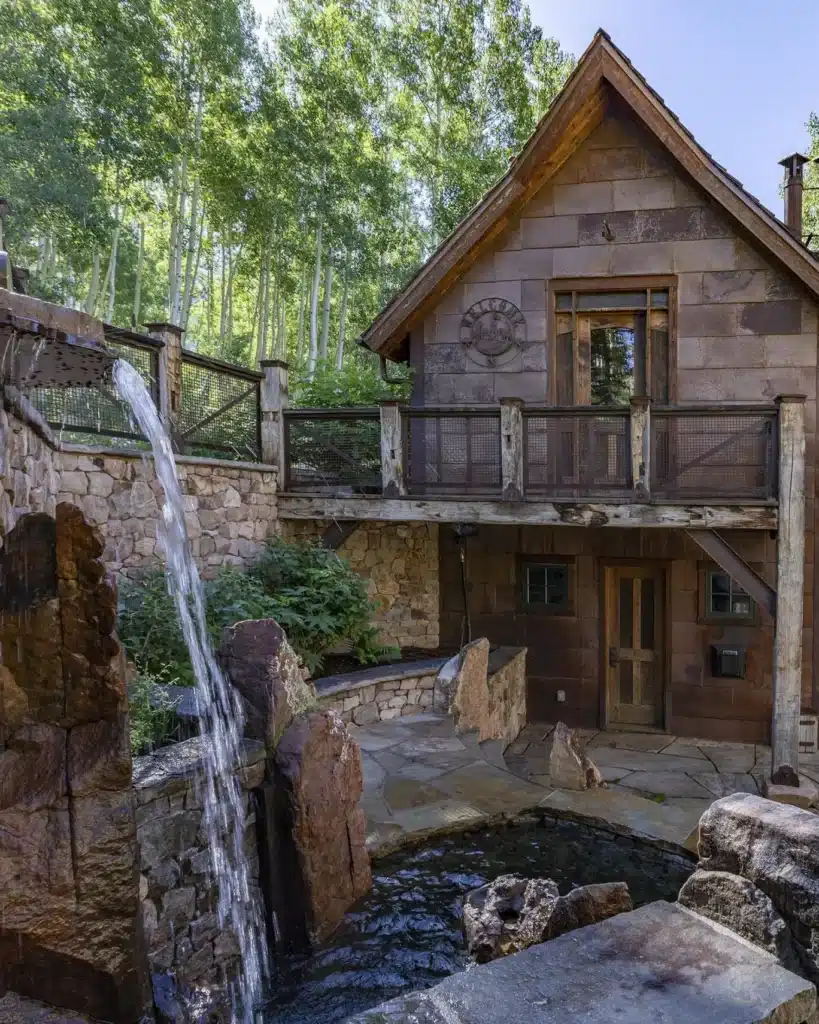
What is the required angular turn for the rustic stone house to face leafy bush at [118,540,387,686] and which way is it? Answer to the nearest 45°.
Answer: approximately 45° to its right

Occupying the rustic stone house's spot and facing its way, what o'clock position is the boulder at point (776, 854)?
The boulder is roughly at 12 o'clock from the rustic stone house.

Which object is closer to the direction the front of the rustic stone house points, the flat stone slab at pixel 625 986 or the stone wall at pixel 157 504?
the flat stone slab

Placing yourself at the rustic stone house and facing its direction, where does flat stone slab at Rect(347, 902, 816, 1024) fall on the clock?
The flat stone slab is roughly at 12 o'clock from the rustic stone house.

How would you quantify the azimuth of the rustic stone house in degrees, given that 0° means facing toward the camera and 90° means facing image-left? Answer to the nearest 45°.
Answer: approximately 0°

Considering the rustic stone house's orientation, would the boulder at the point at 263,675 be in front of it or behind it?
in front

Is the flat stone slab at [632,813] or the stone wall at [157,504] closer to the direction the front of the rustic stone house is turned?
the flat stone slab

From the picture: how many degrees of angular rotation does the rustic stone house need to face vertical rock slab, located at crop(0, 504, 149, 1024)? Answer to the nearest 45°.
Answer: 0° — it already faces it

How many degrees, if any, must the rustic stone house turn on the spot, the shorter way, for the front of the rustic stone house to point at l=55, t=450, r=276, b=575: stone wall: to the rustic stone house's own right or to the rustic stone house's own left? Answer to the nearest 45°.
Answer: approximately 45° to the rustic stone house's own right
